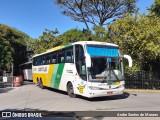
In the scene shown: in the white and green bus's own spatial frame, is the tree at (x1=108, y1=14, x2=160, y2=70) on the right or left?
on its left

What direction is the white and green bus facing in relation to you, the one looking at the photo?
facing the viewer and to the right of the viewer

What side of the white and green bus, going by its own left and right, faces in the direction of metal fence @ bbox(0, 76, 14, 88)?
back

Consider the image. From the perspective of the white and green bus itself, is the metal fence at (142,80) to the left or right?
on its left
